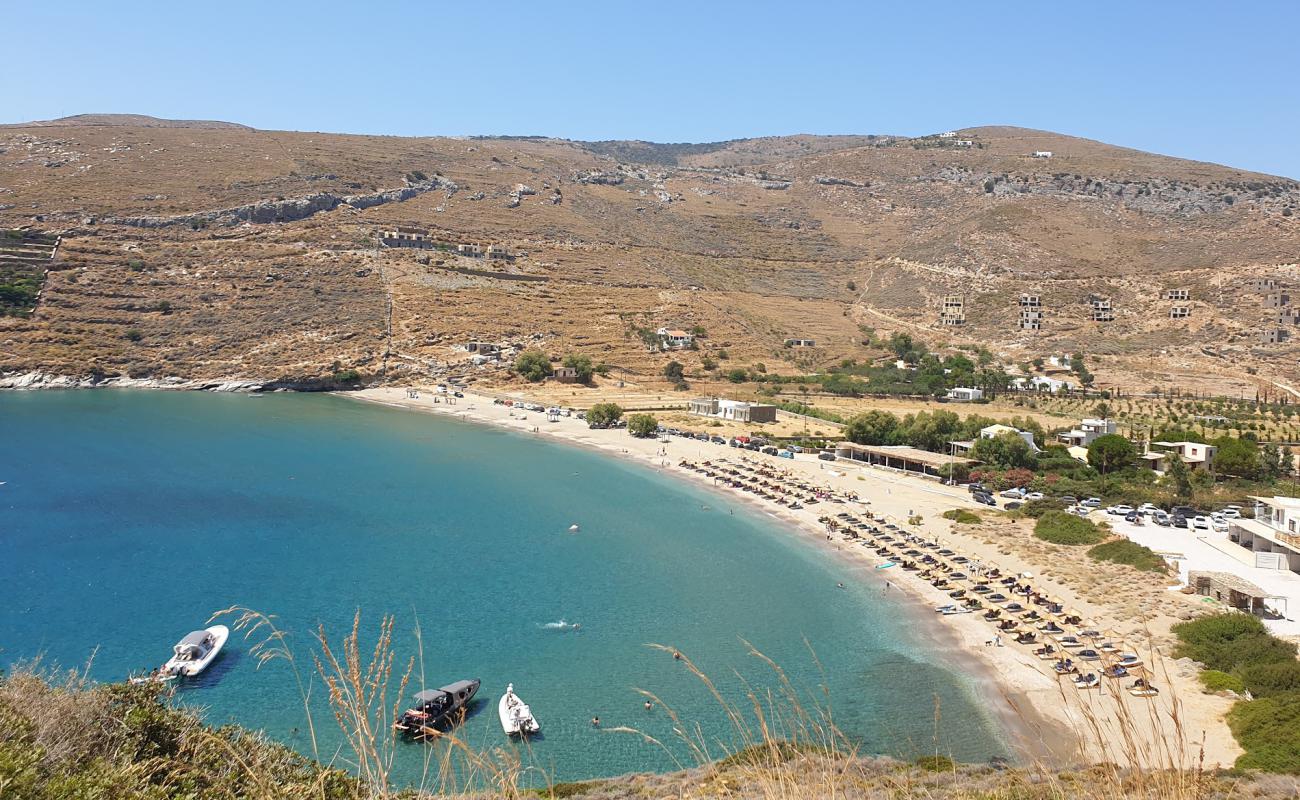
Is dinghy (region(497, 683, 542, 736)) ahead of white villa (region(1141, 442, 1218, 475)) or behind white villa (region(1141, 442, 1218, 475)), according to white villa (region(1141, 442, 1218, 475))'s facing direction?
ahead

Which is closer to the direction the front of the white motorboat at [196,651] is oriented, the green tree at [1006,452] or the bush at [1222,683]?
the green tree

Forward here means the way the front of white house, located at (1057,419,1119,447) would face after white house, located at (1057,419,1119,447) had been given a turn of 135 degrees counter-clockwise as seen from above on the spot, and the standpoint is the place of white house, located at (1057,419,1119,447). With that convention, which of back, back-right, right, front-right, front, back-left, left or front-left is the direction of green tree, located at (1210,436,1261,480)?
front-right

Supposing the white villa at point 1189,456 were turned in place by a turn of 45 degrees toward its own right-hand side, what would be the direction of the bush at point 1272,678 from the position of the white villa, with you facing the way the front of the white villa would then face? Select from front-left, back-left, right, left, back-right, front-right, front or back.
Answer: left

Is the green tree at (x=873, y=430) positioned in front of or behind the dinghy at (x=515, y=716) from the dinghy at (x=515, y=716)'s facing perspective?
in front

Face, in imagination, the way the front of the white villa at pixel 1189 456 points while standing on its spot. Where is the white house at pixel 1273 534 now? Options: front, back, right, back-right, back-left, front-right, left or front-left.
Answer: front-left

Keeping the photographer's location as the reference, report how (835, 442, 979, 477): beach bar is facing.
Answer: facing the viewer and to the left of the viewer

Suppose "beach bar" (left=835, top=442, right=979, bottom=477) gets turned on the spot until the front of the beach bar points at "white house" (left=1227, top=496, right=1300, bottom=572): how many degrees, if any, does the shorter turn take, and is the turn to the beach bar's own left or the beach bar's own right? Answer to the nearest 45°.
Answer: approximately 90° to the beach bar's own left

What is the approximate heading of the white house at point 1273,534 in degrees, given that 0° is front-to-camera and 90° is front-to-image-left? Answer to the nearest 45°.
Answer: approximately 45°

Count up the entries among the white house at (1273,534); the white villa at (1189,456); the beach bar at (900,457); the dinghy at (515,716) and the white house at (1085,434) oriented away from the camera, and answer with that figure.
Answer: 1

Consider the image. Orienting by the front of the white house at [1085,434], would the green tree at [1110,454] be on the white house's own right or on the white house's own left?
on the white house's own left

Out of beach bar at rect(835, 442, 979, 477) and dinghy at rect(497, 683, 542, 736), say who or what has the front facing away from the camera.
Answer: the dinghy

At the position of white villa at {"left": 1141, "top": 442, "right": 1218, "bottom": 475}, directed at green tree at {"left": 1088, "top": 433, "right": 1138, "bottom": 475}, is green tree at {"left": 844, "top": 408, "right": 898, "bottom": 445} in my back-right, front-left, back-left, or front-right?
front-right

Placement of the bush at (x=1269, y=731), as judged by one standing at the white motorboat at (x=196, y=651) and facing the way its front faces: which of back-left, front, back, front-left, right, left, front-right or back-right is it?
right

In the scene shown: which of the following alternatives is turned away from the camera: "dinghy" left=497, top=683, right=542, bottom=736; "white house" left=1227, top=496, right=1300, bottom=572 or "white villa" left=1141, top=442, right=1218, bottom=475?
the dinghy

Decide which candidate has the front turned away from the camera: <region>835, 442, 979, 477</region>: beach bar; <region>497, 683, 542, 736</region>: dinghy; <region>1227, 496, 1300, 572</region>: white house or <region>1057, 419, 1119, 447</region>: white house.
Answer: the dinghy

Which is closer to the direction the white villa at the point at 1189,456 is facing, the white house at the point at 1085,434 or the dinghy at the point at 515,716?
the dinghy

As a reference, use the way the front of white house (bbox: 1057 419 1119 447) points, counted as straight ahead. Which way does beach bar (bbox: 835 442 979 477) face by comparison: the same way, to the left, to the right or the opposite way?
the same way

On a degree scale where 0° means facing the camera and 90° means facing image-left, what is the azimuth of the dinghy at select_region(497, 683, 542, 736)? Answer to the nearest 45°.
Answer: approximately 180°
